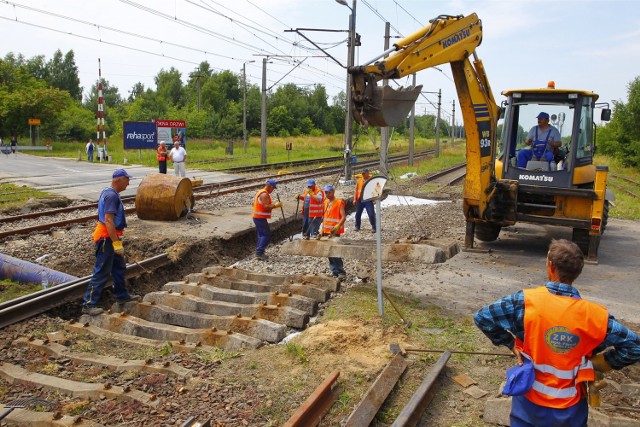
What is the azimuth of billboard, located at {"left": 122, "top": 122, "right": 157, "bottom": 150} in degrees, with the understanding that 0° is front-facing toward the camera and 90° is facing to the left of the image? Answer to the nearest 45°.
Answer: approximately 0°

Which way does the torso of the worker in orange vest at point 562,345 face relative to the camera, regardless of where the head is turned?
away from the camera

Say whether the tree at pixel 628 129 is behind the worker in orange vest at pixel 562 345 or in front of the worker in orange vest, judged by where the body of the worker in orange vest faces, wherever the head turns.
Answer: in front
